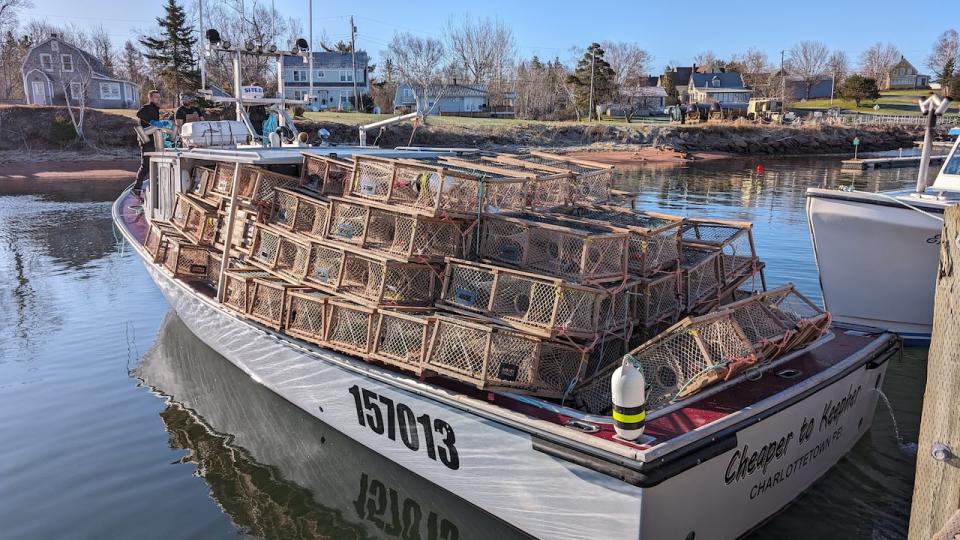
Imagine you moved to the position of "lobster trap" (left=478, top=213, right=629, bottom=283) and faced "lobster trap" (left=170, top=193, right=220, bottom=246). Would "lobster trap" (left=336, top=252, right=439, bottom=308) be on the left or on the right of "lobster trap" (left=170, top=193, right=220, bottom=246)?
left

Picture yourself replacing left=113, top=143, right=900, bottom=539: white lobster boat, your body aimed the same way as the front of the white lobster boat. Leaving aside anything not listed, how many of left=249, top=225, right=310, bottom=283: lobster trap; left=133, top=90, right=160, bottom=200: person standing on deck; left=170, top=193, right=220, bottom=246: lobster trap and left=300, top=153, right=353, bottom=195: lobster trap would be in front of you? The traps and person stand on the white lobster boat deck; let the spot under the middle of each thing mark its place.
4

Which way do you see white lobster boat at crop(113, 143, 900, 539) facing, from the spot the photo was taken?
facing away from the viewer and to the left of the viewer

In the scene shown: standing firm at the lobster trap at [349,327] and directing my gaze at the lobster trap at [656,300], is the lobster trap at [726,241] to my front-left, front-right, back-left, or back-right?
front-left

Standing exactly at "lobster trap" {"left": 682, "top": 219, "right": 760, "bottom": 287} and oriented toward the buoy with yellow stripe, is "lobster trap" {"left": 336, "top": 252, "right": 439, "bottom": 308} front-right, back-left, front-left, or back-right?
front-right

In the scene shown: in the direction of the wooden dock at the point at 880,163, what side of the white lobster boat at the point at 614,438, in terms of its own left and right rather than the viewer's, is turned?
right

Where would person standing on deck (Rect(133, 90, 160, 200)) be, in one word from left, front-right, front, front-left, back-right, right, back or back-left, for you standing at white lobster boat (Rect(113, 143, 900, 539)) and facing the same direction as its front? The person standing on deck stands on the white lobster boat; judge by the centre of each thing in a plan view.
front

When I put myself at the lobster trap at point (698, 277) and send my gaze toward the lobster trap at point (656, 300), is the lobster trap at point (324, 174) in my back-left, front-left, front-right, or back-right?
front-right

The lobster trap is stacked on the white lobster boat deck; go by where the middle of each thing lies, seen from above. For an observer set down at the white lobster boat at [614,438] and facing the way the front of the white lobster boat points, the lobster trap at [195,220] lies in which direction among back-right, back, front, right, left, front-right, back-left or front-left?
front
